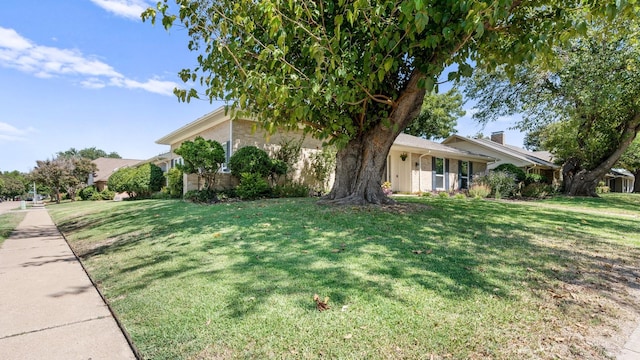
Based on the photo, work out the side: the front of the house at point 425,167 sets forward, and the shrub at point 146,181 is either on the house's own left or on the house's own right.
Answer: on the house's own right

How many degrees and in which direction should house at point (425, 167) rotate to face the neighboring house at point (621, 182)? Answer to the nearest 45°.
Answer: approximately 90° to its left

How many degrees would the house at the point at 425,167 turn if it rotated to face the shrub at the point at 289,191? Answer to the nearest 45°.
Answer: approximately 90° to its right

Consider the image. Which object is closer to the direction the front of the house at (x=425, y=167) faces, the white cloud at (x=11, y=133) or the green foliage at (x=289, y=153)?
the green foliage

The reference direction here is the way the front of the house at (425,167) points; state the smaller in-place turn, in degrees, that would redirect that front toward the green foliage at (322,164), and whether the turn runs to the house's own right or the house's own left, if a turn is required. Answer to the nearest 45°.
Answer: approximately 90° to the house's own right

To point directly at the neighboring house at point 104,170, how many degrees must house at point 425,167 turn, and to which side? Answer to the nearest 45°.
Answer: approximately 135° to its right

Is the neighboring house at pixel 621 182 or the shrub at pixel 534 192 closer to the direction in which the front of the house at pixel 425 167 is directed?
the shrub

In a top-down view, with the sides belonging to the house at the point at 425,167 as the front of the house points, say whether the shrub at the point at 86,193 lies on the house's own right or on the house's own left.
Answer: on the house's own right

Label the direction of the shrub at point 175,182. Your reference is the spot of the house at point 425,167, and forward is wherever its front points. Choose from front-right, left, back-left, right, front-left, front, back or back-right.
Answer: right

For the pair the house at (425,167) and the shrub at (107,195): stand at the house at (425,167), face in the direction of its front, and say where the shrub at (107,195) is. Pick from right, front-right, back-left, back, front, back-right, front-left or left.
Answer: back-right

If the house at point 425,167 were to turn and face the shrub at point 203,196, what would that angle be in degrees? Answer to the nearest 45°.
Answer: approximately 90° to its right

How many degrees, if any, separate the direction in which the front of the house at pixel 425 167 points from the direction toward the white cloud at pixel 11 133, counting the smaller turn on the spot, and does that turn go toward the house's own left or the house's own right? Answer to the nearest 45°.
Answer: approximately 135° to the house's own right

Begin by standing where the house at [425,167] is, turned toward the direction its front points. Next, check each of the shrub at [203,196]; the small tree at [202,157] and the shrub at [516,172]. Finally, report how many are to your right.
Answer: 2
